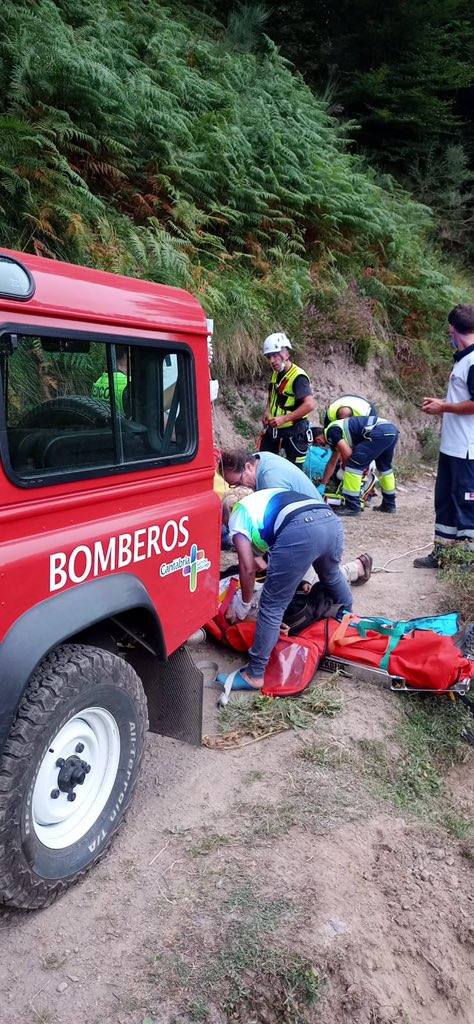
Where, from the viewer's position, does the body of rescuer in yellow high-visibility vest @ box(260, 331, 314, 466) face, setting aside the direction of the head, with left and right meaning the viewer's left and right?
facing the viewer and to the left of the viewer

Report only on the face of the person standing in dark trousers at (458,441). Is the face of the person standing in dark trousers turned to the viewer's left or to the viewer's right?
to the viewer's left

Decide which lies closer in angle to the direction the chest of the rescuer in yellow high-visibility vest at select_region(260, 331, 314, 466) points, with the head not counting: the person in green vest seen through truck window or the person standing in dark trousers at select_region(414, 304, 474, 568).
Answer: the person in green vest seen through truck window

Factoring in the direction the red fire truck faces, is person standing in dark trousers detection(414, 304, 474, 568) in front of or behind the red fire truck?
behind

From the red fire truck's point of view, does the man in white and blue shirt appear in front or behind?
behind

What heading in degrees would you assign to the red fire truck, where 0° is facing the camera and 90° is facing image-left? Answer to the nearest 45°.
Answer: approximately 45°
